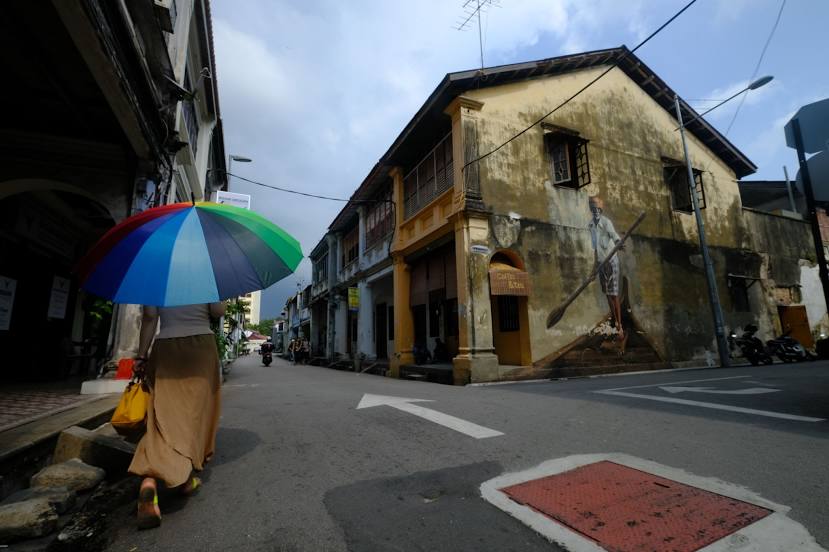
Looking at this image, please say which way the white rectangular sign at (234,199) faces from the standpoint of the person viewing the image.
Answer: facing the viewer

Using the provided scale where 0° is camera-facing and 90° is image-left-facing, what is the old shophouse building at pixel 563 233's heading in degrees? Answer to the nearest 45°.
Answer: approximately 45°

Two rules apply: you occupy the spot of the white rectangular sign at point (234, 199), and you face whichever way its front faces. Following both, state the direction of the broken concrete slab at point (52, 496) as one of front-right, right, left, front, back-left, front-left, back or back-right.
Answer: front

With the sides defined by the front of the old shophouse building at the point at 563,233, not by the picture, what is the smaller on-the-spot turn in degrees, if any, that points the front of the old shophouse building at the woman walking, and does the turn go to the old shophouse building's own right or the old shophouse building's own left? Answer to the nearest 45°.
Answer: approximately 45° to the old shophouse building's own left

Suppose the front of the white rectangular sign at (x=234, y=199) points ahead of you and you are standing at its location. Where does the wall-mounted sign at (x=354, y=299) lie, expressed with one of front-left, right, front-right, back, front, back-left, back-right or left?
back-left

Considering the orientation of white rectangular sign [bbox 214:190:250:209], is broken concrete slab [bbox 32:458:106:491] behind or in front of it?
in front

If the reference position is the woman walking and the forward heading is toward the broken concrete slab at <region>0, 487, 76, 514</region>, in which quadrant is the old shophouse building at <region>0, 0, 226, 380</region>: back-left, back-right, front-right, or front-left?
front-right

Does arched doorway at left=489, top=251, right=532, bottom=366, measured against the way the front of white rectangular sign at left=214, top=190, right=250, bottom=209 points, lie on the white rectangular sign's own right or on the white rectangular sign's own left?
on the white rectangular sign's own left

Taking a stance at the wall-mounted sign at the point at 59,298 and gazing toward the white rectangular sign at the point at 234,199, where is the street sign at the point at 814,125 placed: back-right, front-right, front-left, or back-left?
front-right

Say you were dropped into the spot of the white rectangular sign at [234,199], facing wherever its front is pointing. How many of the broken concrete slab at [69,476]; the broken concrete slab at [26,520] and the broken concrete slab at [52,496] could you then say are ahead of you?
3

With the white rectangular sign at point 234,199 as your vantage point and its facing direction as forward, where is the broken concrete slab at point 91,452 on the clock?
The broken concrete slab is roughly at 12 o'clock from the white rectangular sign.
